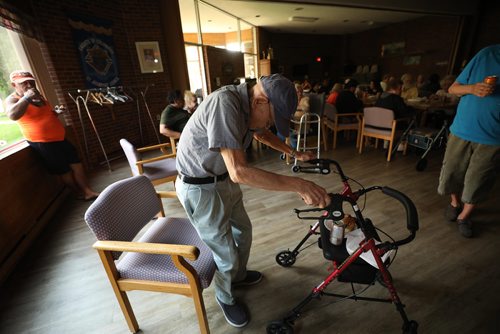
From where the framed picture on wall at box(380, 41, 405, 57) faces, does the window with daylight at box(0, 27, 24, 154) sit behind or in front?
in front

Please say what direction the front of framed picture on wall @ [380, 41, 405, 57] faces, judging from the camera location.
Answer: facing the viewer and to the left of the viewer

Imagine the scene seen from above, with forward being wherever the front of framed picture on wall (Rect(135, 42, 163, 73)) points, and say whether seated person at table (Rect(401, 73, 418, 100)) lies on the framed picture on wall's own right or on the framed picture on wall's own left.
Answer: on the framed picture on wall's own left

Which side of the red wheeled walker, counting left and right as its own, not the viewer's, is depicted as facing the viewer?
right

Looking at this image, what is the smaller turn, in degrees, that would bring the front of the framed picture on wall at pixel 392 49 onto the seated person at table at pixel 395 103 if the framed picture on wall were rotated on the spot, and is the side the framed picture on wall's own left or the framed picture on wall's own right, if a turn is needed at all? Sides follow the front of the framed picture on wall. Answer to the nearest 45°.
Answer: approximately 45° to the framed picture on wall's own left

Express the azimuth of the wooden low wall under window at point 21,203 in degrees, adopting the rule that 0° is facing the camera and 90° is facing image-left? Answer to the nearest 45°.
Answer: approximately 315°

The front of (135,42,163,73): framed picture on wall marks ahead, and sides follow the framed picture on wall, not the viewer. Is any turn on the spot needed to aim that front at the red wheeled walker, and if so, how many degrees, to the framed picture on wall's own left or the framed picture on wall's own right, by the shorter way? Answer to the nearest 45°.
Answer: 0° — it already faces it

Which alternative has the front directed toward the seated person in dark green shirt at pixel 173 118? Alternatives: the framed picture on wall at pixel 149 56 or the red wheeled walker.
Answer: the framed picture on wall

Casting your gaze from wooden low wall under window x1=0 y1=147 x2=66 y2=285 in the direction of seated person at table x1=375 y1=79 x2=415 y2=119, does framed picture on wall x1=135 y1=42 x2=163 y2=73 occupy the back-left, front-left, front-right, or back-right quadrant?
front-left

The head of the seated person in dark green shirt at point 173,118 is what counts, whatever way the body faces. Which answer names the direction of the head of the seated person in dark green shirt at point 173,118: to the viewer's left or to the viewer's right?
to the viewer's right
